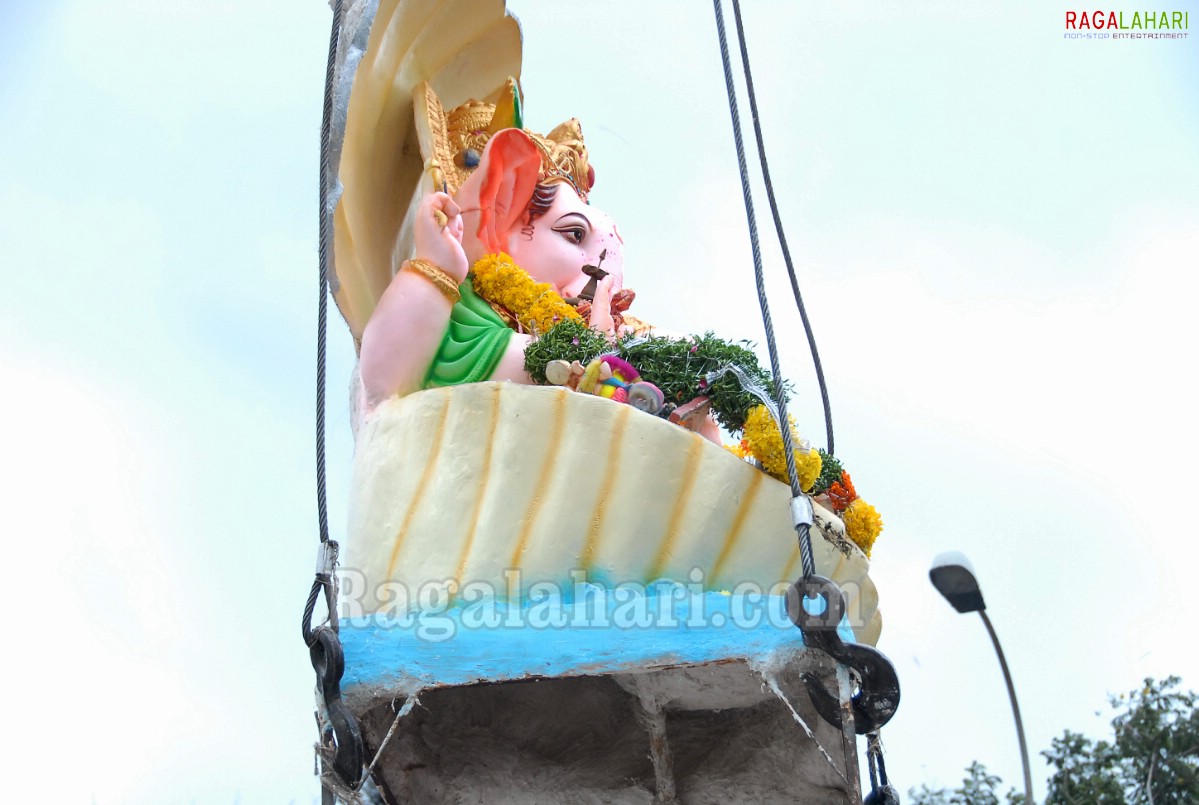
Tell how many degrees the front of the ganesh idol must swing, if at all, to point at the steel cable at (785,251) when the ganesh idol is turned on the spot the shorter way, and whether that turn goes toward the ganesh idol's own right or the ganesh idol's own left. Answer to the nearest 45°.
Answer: approximately 45° to the ganesh idol's own left

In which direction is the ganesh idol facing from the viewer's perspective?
to the viewer's right

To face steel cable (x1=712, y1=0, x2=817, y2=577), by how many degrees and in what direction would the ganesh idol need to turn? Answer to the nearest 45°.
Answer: approximately 45° to its right
